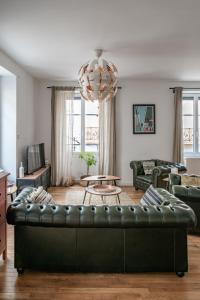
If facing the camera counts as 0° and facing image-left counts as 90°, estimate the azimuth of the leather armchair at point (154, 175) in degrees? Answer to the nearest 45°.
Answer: approximately 45°

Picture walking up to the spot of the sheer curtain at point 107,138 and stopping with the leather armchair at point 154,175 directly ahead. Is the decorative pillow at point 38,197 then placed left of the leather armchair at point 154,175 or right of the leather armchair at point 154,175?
right

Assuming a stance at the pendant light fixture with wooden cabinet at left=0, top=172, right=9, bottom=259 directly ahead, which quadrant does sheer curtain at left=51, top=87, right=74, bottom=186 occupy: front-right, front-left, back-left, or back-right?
back-right

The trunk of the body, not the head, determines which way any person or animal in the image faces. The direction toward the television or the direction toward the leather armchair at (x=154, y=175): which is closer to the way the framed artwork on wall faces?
the leather armchair

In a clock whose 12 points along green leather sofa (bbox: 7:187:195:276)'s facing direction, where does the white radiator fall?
The white radiator is roughly at 1 o'clock from the green leather sofa.

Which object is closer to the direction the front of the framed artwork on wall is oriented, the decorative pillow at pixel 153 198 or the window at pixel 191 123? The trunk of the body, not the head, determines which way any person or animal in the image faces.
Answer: the decorative pillow

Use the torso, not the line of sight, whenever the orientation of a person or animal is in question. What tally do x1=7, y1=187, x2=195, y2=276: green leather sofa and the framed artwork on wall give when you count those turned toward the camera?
1

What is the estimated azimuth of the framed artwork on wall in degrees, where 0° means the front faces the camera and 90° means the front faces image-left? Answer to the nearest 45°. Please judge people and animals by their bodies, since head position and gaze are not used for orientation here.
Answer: approximately 0°
